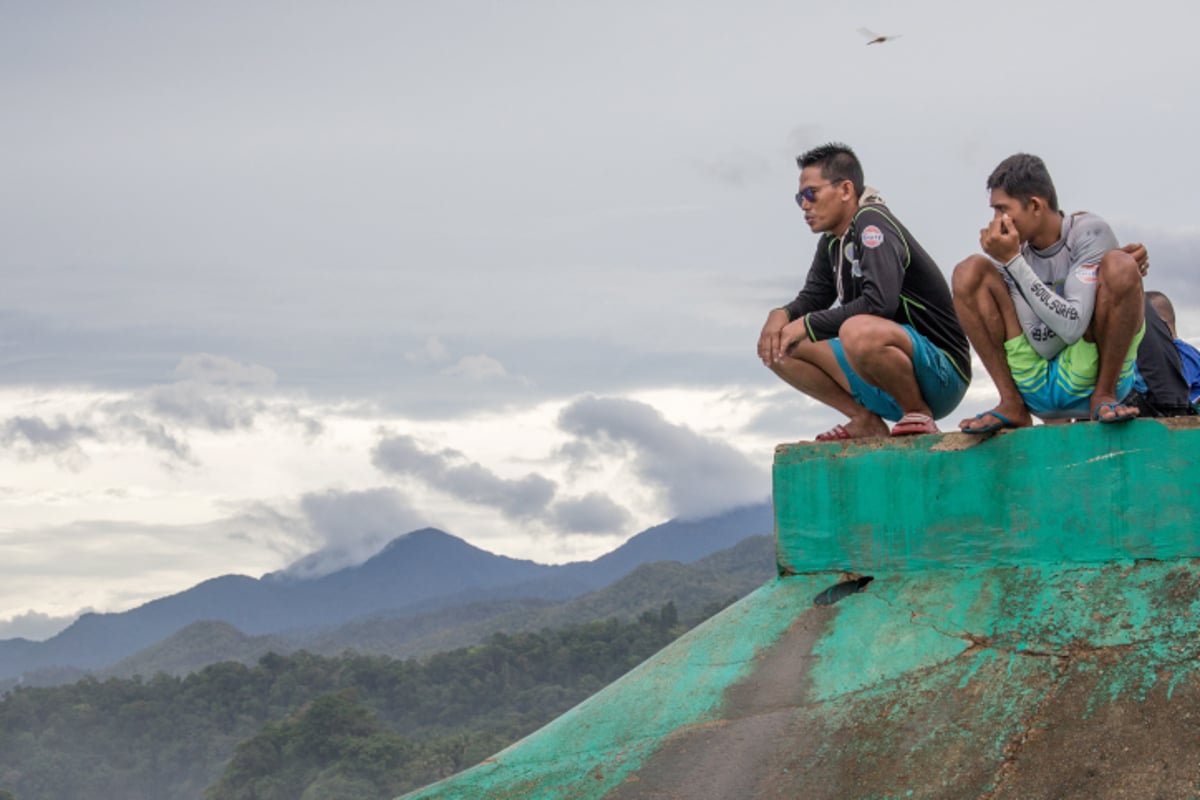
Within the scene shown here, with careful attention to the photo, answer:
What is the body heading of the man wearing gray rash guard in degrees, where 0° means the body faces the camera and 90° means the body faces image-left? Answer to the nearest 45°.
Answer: approximately 45°

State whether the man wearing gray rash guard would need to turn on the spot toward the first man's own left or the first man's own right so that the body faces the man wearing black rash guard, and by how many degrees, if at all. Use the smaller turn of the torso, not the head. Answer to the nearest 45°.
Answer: approximately 90° to the first man's own right

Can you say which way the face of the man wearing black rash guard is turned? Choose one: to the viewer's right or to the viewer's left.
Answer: to the viewer's left
